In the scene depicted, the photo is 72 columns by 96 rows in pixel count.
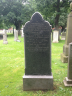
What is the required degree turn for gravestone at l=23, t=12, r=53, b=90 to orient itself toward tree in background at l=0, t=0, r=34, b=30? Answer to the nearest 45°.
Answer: approximately 180°

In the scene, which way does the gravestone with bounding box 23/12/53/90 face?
toward the camera

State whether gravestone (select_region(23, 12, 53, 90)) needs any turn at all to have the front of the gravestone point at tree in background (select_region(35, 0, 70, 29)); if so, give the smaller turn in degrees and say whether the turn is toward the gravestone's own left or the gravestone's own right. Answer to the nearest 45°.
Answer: approximately 180°
